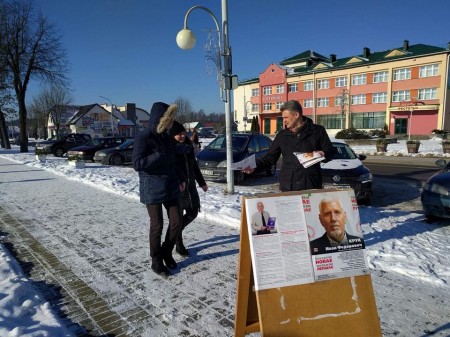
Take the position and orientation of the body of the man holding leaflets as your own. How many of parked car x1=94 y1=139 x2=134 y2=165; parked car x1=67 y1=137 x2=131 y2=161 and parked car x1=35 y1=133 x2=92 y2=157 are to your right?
3

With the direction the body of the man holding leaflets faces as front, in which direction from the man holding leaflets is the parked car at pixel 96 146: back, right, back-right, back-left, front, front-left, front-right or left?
right

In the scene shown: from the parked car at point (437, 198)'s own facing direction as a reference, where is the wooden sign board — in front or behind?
in front

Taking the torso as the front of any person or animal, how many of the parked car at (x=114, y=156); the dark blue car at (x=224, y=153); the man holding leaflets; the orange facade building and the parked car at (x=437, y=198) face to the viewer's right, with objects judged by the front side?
0

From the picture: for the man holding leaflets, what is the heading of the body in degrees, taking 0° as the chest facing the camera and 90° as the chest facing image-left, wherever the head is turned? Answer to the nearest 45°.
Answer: approximately 45°

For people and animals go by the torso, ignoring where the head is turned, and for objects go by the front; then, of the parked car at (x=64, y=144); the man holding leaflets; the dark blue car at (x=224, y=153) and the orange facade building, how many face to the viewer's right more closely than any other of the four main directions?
0

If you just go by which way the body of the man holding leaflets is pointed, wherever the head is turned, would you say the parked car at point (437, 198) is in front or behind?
behind

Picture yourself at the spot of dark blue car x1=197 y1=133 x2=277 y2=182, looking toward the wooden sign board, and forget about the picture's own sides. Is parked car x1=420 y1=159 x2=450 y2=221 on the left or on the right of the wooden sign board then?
left

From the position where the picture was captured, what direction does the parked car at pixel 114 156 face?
facing the viewer and to the left of the viewer
